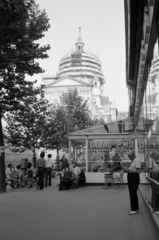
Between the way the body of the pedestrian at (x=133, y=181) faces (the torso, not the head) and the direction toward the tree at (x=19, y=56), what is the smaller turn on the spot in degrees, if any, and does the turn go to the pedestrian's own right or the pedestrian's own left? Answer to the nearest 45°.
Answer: approximately 45° to the pedestrian's own right

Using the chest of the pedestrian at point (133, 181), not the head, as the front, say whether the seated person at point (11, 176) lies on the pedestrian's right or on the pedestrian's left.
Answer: on the pedestrian's right

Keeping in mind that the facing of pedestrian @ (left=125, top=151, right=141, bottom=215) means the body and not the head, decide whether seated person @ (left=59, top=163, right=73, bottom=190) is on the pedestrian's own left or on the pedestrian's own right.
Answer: on the pedestrian's own right

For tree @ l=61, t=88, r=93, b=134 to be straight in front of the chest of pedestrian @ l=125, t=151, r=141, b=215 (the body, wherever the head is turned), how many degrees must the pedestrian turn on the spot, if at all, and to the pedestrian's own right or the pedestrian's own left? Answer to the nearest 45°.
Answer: approximately 90° to the pedestrian's own right

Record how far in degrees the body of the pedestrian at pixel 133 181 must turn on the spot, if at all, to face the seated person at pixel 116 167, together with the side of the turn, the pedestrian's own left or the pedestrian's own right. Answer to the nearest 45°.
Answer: approximately 90° to the pedestrian's own right

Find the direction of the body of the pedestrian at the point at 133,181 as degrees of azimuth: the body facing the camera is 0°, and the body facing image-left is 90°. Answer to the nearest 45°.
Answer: approximately 90°
